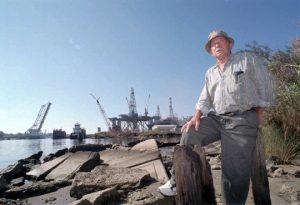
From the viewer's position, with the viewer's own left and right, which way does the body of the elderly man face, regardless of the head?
facing the viewer and to the left of the viewer

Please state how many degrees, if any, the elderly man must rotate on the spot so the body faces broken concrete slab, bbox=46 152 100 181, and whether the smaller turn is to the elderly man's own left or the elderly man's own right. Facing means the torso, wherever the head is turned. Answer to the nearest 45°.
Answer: approximately 90° to the elderly man's own right

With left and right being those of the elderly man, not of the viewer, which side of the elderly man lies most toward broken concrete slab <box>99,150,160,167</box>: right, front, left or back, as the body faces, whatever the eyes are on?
right

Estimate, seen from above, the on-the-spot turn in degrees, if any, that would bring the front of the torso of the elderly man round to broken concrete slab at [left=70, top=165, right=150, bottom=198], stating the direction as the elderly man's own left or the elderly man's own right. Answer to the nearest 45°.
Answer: approximately 90° to the elderly man's own right

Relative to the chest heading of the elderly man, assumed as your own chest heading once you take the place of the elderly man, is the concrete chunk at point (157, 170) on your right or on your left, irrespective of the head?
on your right

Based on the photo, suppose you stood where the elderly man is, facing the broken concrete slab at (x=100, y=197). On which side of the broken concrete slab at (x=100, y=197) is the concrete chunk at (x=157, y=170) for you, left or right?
right
